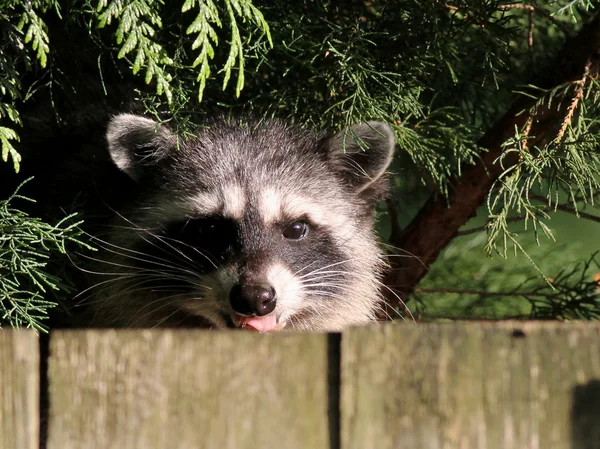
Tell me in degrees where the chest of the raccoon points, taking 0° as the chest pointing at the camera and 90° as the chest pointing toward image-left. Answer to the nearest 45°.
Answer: approximately 0°
